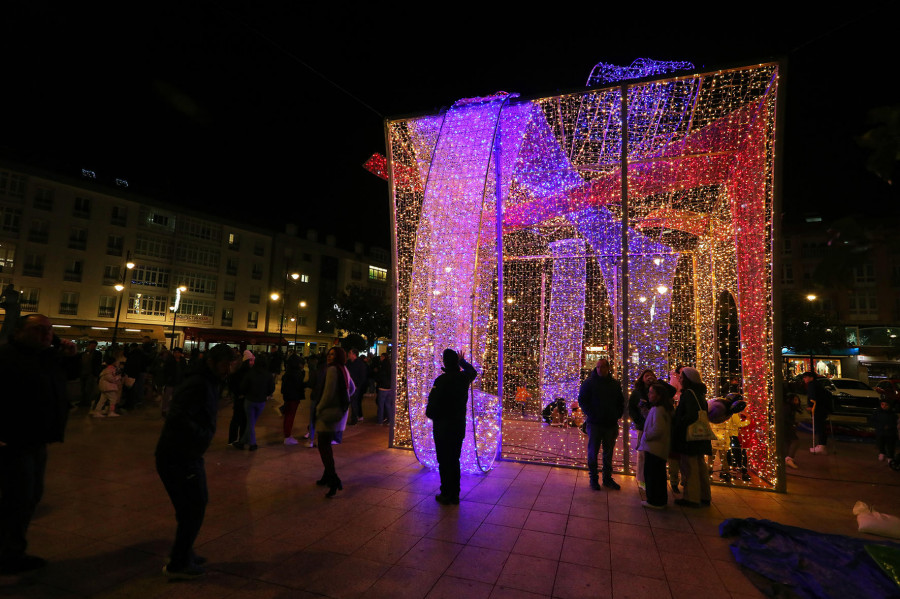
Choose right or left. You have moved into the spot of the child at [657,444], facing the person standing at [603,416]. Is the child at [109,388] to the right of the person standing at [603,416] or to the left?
left

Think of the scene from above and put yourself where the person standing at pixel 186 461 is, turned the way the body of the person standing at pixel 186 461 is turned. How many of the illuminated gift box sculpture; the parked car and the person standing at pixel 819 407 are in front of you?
3

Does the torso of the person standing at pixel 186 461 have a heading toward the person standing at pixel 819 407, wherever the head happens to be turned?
yes

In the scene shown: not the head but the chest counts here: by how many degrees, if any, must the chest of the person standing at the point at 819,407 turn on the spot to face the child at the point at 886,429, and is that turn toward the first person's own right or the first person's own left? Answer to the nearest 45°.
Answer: approximately 180°

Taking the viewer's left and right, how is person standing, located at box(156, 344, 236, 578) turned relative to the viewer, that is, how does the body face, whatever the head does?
facing to the right of the viewer

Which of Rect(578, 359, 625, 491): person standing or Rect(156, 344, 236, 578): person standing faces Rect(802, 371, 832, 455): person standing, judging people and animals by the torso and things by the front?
Rect(156, 344, 236, 578): person standing

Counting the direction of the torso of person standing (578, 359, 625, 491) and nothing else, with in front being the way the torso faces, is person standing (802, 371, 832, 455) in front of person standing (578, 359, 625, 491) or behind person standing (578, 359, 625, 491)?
behind

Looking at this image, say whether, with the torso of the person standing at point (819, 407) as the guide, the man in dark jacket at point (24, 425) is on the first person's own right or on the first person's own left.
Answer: on the first person's own left

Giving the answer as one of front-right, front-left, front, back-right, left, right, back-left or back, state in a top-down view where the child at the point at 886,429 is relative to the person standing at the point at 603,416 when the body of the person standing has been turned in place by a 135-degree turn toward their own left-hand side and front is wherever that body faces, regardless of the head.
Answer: front

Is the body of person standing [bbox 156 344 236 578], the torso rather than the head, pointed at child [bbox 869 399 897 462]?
yes

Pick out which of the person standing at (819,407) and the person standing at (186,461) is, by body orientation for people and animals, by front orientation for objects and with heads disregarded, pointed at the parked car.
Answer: the person standing at (186,461)

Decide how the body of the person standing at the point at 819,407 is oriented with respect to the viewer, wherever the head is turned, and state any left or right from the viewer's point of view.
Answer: facing to the left of the viewer
